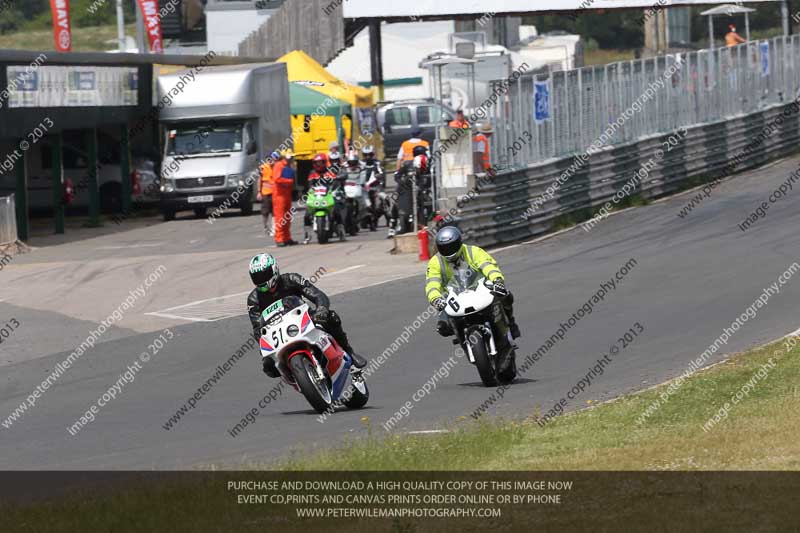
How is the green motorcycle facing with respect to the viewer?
toward the camera

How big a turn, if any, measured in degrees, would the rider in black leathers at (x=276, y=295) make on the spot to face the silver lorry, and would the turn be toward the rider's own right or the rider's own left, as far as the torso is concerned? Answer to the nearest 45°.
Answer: approximately 135° to the rider's own right

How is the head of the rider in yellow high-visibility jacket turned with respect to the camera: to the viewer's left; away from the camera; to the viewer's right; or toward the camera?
toward the camera

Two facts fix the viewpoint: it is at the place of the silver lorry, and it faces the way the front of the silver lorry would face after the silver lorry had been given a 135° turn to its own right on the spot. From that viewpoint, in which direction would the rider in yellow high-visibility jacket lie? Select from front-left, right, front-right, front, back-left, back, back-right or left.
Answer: back-left

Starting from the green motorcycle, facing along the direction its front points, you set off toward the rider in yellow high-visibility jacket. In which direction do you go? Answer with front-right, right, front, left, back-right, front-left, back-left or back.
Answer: front

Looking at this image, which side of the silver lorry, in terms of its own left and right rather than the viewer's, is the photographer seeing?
front

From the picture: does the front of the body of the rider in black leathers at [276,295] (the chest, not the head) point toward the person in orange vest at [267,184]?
no

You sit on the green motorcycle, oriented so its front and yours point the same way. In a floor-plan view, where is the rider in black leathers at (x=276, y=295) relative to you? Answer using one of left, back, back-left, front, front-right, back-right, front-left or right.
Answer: front

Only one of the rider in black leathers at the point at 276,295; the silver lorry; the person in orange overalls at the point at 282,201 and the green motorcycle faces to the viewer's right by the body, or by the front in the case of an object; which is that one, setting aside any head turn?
the person in orange overalls

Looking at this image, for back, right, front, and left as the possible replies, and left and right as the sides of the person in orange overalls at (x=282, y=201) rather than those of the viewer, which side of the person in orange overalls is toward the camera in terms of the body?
right

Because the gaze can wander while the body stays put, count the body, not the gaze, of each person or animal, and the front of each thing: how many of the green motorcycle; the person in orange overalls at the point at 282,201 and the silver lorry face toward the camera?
2
